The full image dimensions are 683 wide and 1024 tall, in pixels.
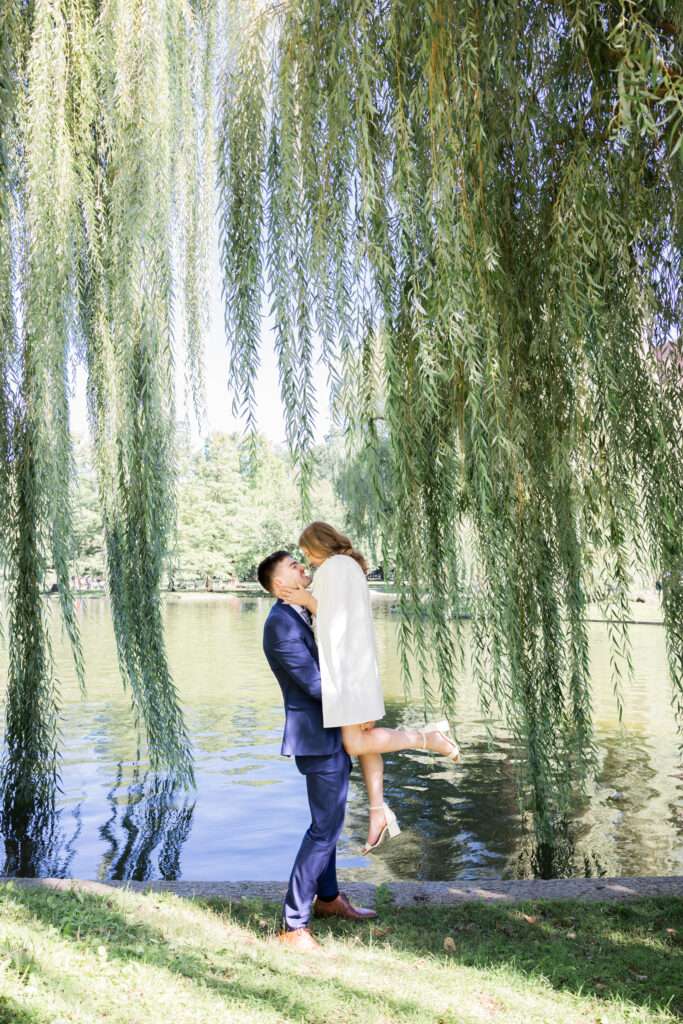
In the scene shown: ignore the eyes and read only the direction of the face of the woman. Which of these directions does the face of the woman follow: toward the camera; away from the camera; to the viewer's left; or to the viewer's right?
to the viewer's left

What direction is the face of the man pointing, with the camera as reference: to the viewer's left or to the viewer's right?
to the viewer's right

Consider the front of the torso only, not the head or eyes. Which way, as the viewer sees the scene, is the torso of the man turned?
to the viewer's right

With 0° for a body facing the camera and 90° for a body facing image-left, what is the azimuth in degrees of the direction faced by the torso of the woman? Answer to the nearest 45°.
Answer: approximately 90°
